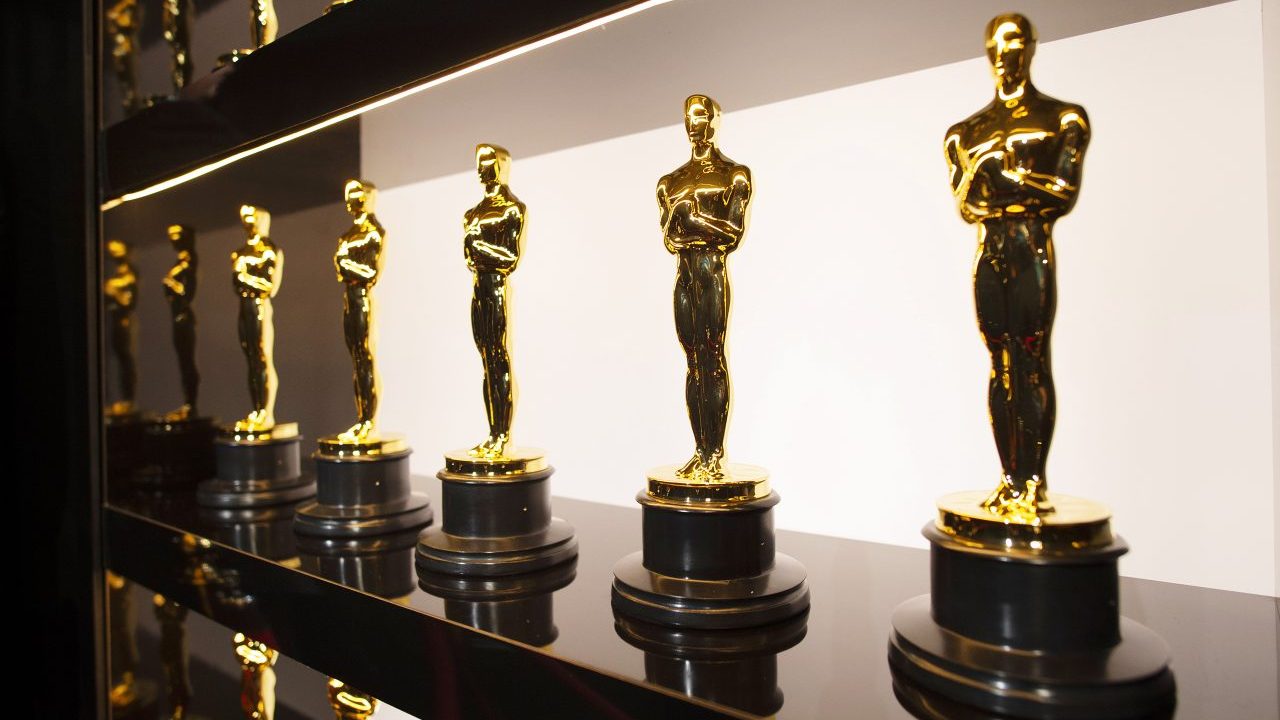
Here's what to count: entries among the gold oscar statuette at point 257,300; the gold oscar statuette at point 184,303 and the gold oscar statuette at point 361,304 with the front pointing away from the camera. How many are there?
0
